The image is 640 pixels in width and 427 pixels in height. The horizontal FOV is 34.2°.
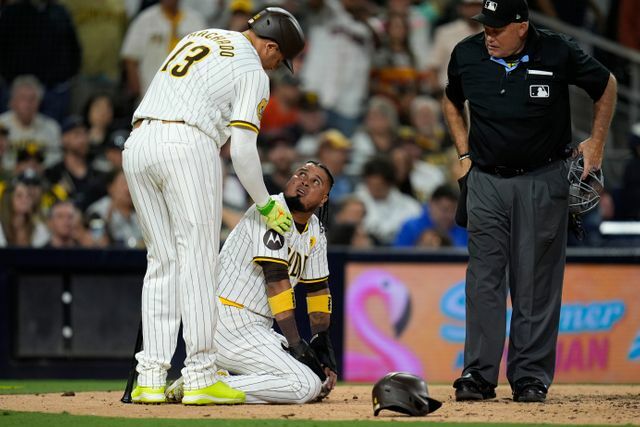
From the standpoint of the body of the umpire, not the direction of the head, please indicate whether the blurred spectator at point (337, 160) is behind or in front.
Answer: behind

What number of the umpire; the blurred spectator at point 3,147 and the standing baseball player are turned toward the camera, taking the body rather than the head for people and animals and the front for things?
2

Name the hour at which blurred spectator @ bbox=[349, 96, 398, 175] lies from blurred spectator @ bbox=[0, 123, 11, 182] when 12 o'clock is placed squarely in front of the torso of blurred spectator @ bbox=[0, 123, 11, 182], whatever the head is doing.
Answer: blurred spectator @ bbox=[349, 96, 398, 175] is roughly at 9 o'clock from blurred spectator @ bbox=[0, 123, 11, 182].

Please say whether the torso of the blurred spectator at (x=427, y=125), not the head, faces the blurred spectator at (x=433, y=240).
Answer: yes

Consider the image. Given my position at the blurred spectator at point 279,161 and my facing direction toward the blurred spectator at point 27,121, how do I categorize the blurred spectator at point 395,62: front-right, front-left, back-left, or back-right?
back-right

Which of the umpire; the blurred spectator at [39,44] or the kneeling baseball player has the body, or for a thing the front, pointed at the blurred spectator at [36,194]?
the blurred spectator at [39,44]

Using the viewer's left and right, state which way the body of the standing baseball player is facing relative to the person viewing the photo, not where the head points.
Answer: facing away from the viewer and to the right of the viewer

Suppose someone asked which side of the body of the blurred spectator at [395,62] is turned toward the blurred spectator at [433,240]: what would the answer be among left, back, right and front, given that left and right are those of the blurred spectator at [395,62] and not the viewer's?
front

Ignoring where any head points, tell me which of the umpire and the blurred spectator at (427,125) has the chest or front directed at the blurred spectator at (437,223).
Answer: the blurred spectator at (427,125)

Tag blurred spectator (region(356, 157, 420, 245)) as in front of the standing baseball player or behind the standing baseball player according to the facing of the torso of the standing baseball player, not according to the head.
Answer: in front

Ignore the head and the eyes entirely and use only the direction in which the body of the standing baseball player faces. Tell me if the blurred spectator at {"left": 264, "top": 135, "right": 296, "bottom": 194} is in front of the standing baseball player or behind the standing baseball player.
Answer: in front

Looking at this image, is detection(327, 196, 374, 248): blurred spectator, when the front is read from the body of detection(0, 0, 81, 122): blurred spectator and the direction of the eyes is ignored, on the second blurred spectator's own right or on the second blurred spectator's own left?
on the second blurred spectator's own left

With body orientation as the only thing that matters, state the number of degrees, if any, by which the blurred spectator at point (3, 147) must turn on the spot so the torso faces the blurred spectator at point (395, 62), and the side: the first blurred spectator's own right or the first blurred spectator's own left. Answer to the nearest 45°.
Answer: approximately 90° to the first blurred spectator's own left
